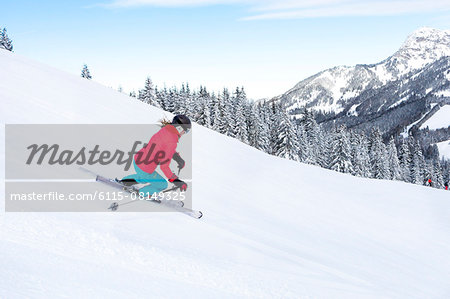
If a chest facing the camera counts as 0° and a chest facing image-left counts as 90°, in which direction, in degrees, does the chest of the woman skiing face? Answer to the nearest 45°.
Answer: approximately 270°
